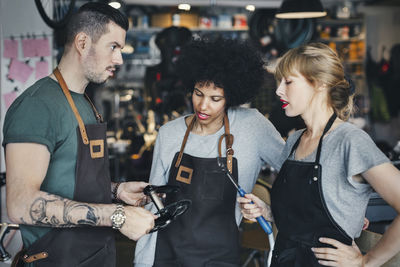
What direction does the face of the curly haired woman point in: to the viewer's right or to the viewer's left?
to the viewer's left

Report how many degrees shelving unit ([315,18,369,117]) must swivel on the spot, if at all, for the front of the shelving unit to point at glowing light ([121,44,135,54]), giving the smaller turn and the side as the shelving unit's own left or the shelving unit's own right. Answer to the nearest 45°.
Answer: approximately 45° to the shelving unit's own right

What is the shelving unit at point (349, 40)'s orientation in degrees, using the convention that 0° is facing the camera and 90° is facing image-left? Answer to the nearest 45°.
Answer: approximately 0°

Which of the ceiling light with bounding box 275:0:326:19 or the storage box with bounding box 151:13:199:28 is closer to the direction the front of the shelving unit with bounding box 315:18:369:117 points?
the ceiling light

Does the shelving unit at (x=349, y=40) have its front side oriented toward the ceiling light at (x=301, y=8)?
yes

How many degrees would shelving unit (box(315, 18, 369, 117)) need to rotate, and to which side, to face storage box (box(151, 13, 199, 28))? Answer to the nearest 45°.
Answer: approximately 45° to its right
